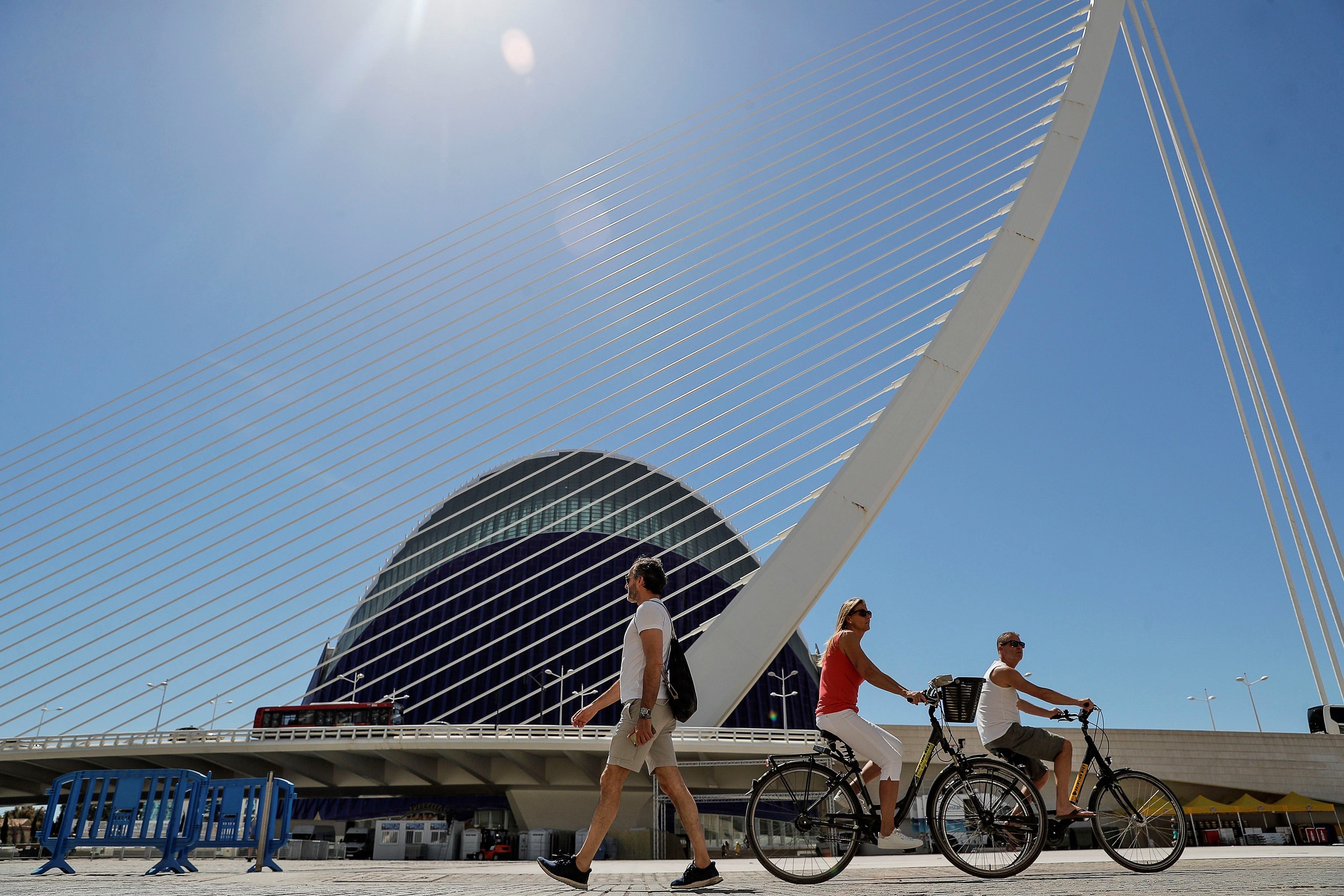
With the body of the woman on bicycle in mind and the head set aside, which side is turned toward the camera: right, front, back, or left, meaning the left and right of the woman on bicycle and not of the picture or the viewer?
right

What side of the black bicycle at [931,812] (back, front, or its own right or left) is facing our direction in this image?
right

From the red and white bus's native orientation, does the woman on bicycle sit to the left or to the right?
on its right

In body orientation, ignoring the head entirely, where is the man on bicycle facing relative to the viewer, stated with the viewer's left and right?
facing to the right of the viewer

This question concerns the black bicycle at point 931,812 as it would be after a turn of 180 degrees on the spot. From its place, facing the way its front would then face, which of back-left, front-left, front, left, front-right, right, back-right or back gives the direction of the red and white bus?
front-right

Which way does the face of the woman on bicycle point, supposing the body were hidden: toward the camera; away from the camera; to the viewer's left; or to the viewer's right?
to the viewer's right

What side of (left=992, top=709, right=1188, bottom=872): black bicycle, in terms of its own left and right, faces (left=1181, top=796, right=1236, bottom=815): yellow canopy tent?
left

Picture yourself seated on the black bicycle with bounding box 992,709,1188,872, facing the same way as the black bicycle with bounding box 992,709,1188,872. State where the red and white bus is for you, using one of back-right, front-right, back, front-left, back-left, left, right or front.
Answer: back-left

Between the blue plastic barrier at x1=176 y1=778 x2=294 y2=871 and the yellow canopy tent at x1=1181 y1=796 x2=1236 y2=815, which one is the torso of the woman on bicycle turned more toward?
the yellow canopy tent

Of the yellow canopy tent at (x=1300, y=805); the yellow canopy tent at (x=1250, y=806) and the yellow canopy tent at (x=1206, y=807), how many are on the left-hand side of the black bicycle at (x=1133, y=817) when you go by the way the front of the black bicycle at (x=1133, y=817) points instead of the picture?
3

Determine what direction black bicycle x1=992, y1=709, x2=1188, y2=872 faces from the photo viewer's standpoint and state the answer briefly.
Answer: facing to the right of the viewer

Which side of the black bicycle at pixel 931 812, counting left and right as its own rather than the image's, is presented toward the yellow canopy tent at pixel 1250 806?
left
